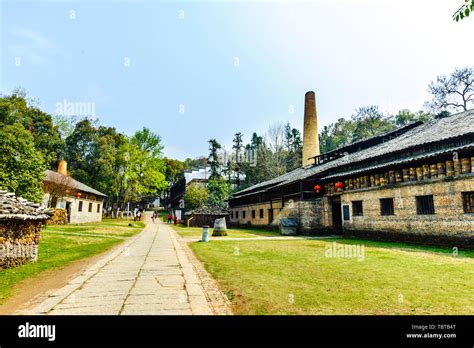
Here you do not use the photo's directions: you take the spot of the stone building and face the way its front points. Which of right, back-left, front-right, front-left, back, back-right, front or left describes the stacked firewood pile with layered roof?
front

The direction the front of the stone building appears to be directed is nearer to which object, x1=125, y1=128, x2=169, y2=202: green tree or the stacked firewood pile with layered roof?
the stacked firewood pile with layered roof

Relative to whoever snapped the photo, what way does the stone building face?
facing the viewer and to the left of the viewer

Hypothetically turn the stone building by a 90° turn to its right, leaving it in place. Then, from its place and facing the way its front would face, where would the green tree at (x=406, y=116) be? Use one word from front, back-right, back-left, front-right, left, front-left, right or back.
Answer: front-right

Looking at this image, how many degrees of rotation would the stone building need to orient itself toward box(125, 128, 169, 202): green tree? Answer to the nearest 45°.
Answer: approximately 90° to its right

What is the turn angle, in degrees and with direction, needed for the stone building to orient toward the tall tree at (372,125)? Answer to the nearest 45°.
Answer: approximately 135° to its right

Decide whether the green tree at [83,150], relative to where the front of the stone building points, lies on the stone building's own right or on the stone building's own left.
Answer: on the stone building's own right

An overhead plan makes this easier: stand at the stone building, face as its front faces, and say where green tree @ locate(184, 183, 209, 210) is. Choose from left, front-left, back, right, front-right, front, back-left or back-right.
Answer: right

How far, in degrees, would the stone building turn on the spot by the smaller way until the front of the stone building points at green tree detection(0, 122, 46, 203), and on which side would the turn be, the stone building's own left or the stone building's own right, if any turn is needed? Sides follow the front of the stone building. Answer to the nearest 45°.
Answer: approximately 45° to the stone building's own right
